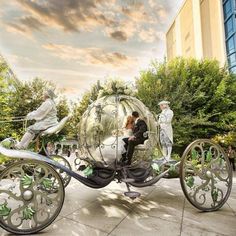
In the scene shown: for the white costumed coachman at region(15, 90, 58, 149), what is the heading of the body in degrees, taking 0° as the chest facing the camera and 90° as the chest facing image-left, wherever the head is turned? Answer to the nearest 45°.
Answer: approximately 90°

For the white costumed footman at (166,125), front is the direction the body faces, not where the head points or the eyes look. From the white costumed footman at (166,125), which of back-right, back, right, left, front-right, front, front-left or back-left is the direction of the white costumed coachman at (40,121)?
front-left

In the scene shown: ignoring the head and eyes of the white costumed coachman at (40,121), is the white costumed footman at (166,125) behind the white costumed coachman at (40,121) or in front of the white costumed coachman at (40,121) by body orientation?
behind

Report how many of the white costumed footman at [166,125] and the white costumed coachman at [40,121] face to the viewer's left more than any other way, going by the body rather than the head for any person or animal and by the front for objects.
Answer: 2

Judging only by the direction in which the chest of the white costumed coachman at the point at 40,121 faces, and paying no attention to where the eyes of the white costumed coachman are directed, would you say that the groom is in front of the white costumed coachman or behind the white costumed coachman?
behind

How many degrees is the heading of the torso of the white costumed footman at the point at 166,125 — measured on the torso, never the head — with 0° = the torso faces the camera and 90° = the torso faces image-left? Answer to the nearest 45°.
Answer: approximately 90°
